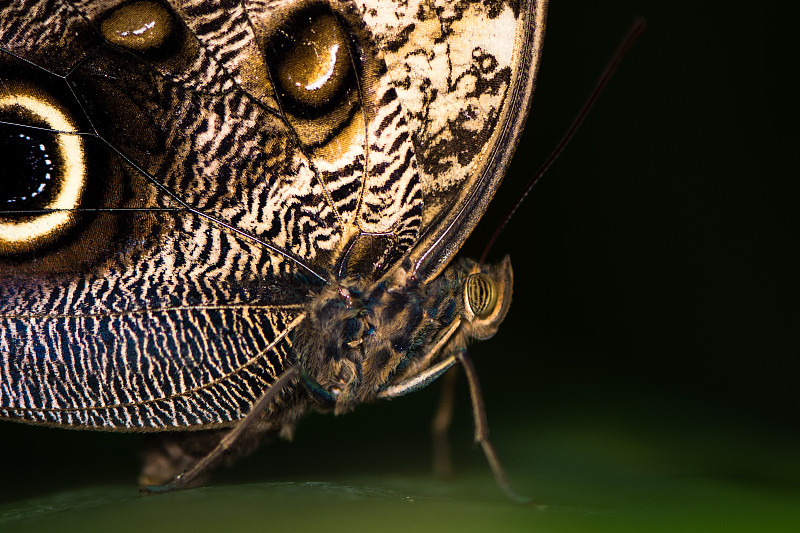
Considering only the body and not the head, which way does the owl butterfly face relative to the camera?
to the viewer's right
